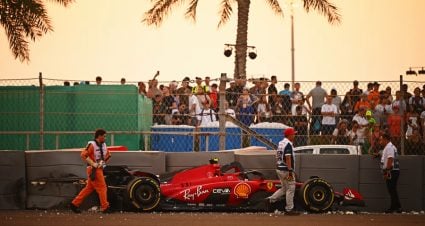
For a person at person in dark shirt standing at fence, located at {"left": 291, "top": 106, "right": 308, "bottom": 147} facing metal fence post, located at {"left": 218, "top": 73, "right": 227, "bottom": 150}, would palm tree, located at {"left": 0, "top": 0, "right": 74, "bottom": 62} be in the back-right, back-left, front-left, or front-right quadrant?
front-right

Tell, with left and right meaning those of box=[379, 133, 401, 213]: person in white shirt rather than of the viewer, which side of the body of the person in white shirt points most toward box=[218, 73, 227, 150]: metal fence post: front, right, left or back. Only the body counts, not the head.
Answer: front

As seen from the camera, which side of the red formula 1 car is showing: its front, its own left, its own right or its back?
right

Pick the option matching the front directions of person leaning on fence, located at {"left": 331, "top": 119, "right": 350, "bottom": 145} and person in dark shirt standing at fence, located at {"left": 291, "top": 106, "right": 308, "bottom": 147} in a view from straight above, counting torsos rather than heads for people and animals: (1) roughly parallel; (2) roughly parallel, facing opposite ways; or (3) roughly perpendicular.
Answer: roughly parallel

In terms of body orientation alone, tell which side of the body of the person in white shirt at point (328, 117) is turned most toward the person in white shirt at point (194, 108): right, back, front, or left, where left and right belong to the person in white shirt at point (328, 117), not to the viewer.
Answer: right

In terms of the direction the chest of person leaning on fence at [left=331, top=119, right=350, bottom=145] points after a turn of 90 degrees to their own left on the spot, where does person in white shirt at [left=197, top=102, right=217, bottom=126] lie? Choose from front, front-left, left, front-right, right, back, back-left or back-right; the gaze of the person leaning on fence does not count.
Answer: back

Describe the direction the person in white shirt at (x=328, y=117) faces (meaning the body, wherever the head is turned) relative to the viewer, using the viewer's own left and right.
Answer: facing the viewer

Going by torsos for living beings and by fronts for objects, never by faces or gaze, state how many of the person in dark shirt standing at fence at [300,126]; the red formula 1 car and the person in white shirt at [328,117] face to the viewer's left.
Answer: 0

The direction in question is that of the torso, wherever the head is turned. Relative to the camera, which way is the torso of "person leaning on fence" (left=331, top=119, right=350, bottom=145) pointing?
toward the camera

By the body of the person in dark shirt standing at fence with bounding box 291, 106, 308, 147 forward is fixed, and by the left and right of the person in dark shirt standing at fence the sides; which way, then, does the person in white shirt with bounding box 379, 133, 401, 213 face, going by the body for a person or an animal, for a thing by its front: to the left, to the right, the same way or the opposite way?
to the right

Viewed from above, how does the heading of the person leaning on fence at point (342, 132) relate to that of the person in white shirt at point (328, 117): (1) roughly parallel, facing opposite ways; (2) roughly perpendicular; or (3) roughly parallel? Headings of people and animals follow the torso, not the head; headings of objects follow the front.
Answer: roughly parallel

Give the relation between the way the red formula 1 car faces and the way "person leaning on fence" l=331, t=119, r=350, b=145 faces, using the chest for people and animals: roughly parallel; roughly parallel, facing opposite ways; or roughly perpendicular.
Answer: roughly perpendicular

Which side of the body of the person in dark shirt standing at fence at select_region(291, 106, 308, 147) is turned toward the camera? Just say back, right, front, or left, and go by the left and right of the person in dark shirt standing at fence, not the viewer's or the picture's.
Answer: front

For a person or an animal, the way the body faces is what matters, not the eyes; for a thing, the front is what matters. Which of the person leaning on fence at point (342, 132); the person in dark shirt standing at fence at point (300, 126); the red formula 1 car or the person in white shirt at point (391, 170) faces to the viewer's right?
the red formula 1 car

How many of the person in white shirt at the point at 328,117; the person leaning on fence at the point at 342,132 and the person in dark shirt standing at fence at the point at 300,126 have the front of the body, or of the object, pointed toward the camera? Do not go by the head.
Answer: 3
